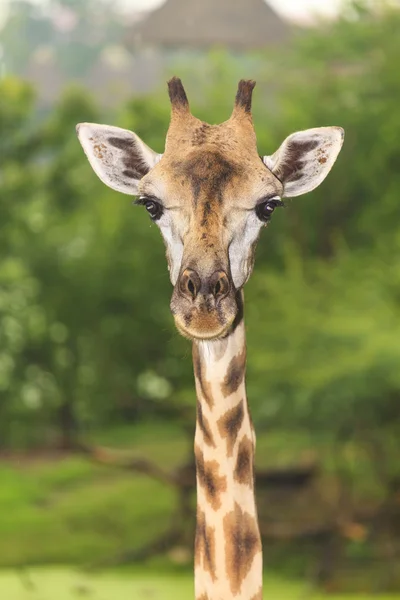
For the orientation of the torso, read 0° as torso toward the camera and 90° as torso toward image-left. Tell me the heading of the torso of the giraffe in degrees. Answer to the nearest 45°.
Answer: approximately 0°

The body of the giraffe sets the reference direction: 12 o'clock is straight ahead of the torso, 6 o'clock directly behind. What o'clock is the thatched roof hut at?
The thatched roof hut is roughly at 6 o'clock from the giraffe.
